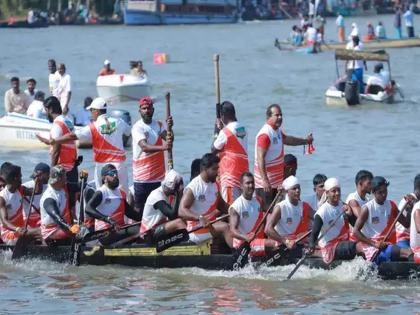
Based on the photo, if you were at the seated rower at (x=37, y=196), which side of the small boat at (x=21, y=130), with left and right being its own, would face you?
left

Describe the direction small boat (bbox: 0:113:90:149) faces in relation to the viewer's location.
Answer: facing to the left of the viewer

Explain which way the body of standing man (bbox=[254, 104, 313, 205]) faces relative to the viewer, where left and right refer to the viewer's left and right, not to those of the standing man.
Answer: facing the viewer and to the right of the viewer

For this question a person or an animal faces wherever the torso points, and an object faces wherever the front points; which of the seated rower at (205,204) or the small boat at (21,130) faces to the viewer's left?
the small boat
